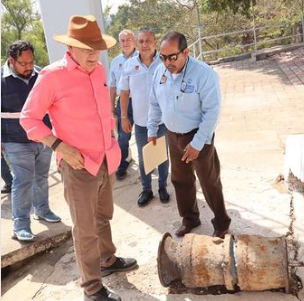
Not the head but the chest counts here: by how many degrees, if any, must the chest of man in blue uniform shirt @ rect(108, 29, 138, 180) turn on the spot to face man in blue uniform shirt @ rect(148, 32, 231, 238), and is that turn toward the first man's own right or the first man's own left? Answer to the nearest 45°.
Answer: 0° — they already face them

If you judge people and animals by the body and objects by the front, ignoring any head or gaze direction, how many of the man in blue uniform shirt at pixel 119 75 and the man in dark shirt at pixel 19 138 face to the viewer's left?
0

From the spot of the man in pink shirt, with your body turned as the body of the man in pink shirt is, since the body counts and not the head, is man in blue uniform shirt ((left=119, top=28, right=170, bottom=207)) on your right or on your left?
on your left

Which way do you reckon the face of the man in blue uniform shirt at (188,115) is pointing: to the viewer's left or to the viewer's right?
to the viewer's left

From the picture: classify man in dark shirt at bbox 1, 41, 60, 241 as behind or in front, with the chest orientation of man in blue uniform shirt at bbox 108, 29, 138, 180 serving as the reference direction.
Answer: in front

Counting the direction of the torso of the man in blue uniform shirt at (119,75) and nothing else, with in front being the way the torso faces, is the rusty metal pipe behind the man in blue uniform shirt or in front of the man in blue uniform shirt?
in front

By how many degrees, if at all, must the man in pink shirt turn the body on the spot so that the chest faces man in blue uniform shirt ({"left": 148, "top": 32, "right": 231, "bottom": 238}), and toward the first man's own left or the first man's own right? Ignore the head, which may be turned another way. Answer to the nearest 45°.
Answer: approximately 90° to the first man's own left

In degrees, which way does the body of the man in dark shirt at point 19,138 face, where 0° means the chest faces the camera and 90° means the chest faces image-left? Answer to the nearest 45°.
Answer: approximately 315°

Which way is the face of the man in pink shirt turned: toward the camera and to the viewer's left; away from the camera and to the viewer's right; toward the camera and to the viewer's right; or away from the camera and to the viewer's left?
toward the camera and to the viewer's right

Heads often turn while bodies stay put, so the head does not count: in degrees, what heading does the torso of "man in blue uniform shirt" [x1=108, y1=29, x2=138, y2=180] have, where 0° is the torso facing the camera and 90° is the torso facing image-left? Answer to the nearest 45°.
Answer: approximately 0°
